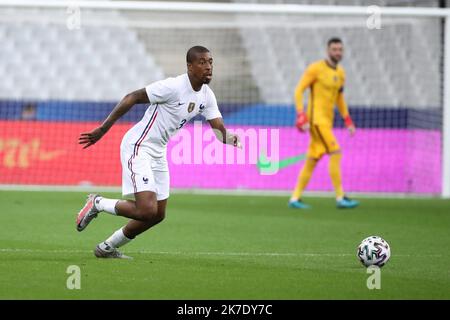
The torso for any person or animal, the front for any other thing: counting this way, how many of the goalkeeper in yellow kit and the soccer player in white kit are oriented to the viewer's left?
0

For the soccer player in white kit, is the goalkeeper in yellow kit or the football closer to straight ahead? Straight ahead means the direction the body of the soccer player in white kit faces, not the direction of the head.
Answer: the football

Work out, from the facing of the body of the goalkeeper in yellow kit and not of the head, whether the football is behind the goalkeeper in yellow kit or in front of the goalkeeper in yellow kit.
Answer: in front

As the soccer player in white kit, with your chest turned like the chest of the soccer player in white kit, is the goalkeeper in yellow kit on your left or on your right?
on your left

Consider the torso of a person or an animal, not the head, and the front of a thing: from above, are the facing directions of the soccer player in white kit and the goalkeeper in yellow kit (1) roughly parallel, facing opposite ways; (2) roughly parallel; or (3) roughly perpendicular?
roughly parallel

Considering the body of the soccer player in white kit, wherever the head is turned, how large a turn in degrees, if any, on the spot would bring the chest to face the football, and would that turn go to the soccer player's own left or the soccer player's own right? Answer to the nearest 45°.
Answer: approximately 45° to the soccer player's own left

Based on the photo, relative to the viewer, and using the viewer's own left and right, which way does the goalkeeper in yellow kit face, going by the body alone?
facing the viewer and to the right of the viewer

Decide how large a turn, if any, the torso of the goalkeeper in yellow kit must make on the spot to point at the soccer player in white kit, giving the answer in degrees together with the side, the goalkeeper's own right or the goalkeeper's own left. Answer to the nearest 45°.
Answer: approximately 45° to the goalkeeper's own right
